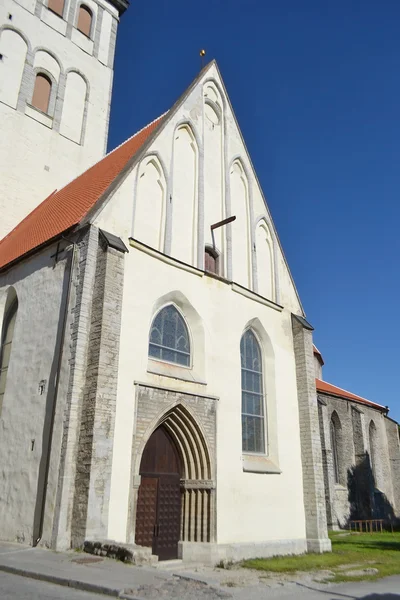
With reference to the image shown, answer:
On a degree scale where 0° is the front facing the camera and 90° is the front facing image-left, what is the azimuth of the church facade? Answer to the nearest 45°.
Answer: approximately 315°
